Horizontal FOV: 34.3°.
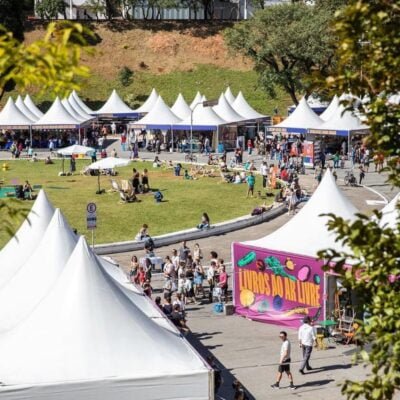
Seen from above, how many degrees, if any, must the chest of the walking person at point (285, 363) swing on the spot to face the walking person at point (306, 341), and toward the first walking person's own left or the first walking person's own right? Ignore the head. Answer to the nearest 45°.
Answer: approximately 135° to the first walking person's own right

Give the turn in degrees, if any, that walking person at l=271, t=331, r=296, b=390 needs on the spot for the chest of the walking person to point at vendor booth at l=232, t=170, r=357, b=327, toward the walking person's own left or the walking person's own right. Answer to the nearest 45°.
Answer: approximately 90° to the walking person's own right

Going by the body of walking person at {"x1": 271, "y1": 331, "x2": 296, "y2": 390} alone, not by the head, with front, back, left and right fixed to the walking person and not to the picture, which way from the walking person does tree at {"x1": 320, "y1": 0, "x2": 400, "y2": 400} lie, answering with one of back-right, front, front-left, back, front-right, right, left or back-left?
left

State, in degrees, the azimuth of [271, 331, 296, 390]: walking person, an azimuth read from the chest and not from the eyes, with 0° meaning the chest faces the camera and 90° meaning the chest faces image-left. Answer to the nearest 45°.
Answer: approximately 90°
